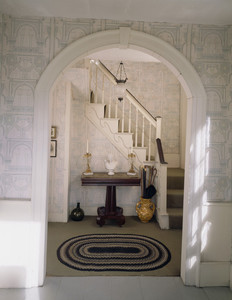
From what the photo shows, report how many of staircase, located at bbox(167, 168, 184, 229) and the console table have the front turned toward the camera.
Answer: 2

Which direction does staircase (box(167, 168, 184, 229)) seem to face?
toward the camera

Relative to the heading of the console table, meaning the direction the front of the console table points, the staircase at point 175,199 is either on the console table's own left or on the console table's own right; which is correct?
on the console table's own left

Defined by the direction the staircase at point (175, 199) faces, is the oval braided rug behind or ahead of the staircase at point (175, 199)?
ahead

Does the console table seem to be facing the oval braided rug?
yes

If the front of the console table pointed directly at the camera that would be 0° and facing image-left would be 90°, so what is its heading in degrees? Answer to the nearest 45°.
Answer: approximately 0°

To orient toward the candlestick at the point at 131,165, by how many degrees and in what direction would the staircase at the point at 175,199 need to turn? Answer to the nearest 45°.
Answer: approximately 90° to its right
